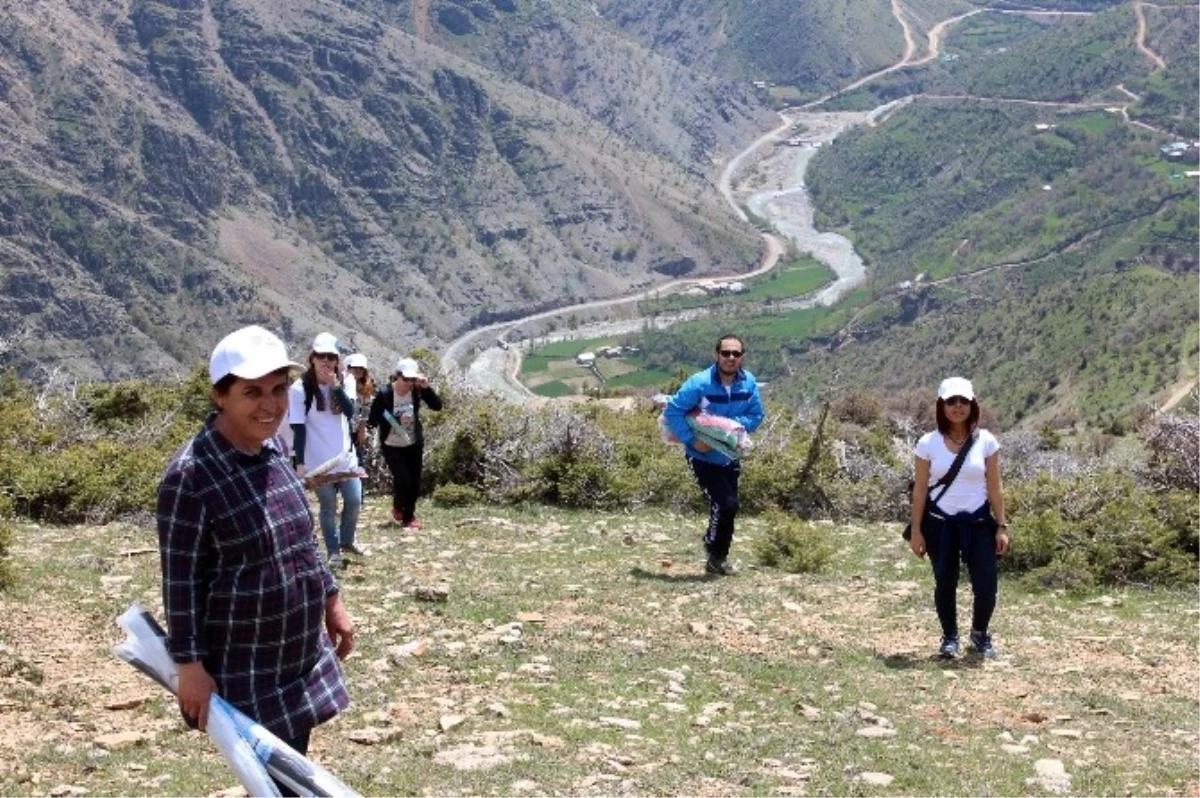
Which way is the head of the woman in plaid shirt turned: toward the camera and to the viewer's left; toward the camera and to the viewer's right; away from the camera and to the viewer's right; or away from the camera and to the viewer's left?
toward the camera and to the viewer's right

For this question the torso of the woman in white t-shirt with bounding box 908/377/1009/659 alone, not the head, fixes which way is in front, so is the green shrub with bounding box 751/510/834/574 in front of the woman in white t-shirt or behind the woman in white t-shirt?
behind

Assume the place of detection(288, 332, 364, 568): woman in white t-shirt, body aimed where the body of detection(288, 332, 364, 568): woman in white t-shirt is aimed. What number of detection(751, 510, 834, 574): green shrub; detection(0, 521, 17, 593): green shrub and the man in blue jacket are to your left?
2

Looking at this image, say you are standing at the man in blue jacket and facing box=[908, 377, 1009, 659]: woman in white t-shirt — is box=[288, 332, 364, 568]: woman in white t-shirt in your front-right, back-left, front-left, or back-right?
back-right

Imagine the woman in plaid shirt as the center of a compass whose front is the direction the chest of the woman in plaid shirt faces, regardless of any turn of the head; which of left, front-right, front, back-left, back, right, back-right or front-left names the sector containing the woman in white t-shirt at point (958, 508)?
left

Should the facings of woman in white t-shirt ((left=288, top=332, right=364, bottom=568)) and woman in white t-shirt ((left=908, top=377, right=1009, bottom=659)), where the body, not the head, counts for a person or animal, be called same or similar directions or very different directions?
same or similar directions

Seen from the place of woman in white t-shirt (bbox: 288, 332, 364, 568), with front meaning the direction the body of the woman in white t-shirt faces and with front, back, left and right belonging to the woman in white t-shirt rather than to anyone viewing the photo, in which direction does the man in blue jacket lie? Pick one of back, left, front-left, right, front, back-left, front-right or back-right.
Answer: left

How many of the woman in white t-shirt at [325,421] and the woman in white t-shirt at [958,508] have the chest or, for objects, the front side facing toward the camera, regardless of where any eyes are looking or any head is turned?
2

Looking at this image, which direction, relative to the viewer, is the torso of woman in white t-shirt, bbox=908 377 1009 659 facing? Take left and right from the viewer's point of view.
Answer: facing the viewer

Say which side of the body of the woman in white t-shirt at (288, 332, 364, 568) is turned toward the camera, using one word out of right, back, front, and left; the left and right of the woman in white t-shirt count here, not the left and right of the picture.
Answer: front

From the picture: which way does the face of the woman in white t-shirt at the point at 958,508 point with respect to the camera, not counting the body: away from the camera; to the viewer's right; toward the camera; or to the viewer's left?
toward the camera

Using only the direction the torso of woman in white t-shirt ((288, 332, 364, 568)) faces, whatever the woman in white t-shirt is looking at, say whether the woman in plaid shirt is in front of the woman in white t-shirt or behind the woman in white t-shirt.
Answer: in front

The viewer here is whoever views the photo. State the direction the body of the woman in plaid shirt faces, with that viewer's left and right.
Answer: facing the viewer and to the right of the viewer

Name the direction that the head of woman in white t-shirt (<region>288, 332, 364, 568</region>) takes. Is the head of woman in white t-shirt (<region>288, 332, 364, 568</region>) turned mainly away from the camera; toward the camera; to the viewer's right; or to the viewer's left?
toward the camera
